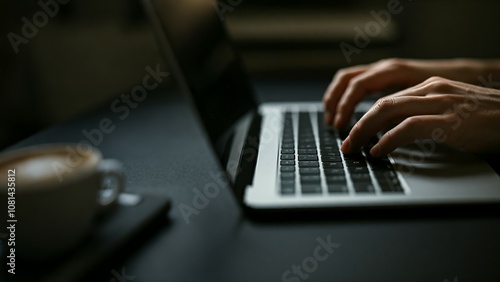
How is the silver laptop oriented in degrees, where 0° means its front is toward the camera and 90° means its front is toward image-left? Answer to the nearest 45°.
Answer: approximately 270°
